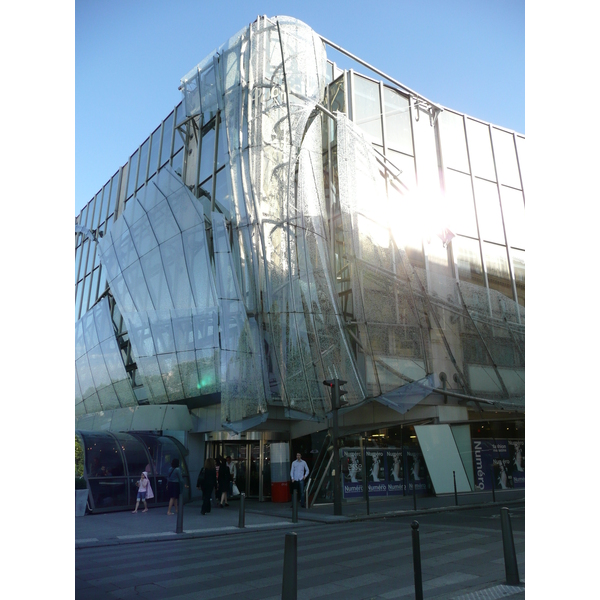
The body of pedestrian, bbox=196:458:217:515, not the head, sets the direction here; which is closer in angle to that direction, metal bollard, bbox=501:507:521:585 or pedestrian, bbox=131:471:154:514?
the pedestrian

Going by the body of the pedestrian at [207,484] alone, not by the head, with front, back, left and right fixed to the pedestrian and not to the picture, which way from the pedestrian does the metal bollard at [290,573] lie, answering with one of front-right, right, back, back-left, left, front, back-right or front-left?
back

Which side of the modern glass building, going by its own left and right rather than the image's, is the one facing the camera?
front

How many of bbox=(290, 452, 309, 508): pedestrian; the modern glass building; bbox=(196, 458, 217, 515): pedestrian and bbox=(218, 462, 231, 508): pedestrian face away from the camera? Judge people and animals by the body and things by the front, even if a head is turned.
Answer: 2

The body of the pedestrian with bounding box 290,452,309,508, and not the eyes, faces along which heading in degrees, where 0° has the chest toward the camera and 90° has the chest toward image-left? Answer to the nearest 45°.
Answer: approximately 0°

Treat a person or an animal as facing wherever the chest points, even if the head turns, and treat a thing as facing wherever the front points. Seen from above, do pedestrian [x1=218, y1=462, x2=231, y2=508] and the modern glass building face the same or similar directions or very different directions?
very different directions

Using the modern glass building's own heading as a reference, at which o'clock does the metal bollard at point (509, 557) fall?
The metal bollard is roughly at 12 o'clock from the modern glass building.

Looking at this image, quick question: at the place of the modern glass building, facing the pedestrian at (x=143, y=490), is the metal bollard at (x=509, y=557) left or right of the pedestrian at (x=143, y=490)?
left

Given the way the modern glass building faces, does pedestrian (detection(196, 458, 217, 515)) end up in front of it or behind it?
in front
